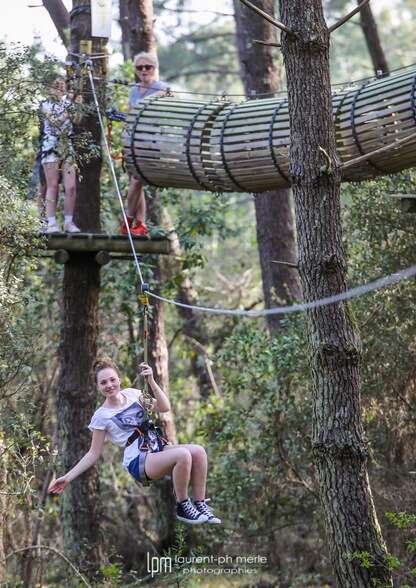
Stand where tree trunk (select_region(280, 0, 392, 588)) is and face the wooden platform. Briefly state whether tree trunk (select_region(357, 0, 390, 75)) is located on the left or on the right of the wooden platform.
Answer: right

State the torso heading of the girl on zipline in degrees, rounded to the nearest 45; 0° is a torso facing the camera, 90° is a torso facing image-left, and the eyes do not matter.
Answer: approximately 315°

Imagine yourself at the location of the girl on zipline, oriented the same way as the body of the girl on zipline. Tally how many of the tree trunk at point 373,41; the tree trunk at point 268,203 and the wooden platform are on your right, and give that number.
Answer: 0

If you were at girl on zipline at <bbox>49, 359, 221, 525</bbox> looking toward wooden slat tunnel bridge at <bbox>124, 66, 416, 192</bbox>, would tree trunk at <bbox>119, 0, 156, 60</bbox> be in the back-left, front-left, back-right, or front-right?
front-left

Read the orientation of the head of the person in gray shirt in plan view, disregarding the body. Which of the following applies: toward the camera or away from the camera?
toward the camera

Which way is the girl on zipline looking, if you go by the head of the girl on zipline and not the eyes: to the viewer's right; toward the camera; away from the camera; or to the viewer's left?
toward the camera

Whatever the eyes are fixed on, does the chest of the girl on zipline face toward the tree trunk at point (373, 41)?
no

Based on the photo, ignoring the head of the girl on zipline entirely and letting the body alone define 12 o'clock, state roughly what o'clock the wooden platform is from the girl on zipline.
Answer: The wooden platform is roughly at 7 o'clock from the girl on zipline.

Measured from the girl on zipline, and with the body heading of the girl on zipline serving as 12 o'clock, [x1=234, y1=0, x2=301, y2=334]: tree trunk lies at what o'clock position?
The tree trunk is roughly at 8 o'clock from the girl on zipline.
